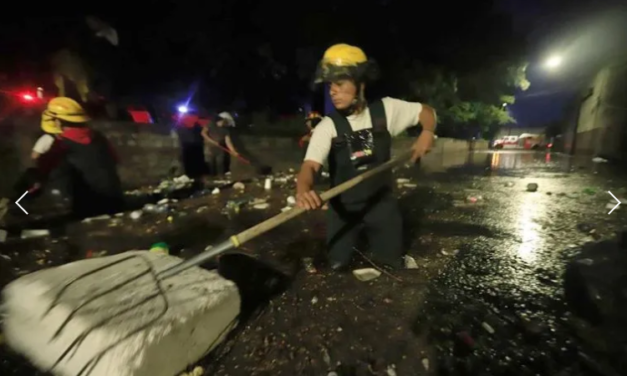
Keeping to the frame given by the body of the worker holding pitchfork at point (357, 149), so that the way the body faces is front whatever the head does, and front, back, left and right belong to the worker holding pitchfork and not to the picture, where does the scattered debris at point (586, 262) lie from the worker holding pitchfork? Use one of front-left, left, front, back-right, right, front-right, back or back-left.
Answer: left

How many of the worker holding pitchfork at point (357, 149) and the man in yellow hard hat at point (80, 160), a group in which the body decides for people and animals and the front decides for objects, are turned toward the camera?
1

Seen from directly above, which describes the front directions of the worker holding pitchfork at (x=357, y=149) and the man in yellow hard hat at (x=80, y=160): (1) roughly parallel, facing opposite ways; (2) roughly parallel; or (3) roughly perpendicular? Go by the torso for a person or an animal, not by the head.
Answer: roughly perpendicular

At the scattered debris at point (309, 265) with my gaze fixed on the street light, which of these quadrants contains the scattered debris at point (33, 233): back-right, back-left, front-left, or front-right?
back-left

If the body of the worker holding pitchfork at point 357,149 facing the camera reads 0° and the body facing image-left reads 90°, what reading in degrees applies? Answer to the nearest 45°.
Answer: approximately 0°

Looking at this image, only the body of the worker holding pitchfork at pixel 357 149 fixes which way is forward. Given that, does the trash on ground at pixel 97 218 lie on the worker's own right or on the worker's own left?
on the worker's own right

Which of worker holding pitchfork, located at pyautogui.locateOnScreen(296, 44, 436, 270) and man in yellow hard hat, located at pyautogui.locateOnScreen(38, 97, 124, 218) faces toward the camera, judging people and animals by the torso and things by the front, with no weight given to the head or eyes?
the worker holding pitchfork
